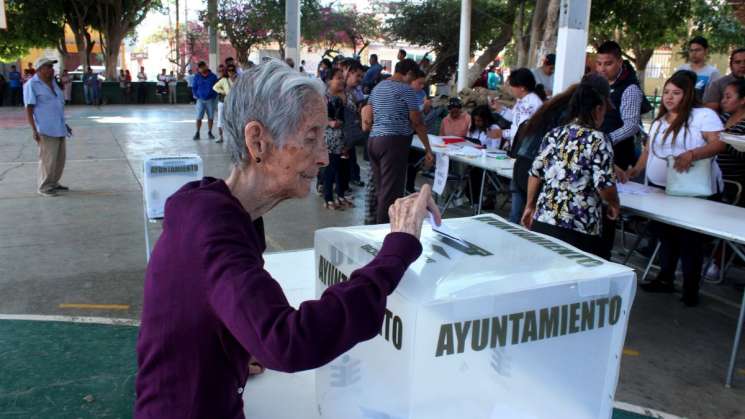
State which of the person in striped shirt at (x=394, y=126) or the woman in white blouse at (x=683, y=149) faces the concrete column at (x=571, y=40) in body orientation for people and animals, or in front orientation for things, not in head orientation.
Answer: the person in striped shirt

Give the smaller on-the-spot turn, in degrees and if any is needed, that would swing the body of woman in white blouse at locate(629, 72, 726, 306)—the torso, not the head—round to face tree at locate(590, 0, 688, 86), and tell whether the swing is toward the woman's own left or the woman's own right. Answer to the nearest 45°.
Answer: approximately 135° to the woman's own right

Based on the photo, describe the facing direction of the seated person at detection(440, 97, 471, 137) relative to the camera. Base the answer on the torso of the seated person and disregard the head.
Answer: toward the camera

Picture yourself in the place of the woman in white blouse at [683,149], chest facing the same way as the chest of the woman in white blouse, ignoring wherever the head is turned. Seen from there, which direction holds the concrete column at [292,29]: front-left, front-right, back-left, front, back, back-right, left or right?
right

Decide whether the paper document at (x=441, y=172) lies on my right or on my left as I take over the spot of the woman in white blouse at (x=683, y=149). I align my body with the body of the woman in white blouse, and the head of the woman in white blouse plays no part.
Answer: on my right

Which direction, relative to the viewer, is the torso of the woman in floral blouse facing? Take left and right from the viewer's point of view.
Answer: facing away from the viewer and to the right of the viewer

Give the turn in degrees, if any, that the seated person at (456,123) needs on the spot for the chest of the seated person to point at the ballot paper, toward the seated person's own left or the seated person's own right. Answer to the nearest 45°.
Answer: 0° — they already face it

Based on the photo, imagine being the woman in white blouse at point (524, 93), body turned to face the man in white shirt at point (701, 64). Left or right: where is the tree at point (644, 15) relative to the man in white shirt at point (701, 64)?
left

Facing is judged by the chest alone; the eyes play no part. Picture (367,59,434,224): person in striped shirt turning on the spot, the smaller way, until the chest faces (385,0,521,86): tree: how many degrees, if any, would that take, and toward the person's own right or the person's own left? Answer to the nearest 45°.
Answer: approximately 45° to the person's own left

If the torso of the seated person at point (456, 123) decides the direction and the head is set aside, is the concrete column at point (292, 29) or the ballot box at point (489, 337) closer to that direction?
the ballot box

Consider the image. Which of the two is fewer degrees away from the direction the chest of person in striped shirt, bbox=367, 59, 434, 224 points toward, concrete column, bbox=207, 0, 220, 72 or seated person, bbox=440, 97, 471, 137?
the seated person

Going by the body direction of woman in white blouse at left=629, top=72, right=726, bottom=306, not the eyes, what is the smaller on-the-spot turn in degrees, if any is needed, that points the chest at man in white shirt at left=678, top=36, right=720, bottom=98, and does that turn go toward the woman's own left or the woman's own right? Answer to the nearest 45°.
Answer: approximately 135° to the woman's own right

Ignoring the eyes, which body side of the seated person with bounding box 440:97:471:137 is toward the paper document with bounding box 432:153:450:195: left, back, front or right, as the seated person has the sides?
front

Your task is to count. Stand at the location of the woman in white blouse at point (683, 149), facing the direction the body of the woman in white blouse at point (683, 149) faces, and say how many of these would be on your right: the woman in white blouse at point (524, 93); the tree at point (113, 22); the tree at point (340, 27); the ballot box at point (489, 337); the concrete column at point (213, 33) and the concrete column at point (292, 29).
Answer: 5
